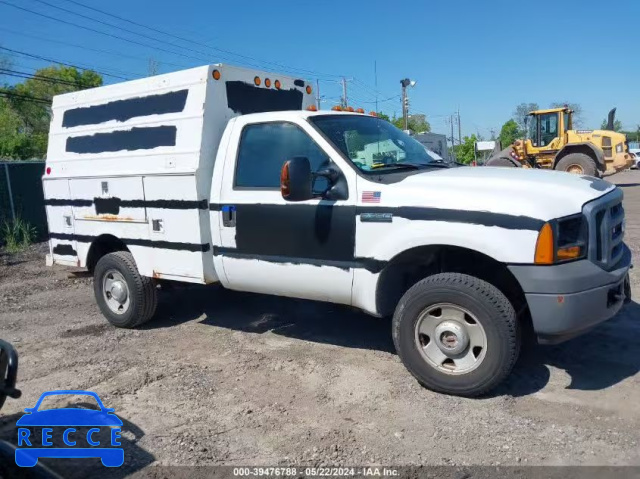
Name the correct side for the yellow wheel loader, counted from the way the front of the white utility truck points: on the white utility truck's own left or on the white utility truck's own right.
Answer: on the white utility truck's own left

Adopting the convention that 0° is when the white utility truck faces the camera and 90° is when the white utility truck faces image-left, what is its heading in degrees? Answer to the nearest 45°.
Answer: approximately 315°

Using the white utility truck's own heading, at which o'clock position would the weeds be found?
The weeds is roughly at 6 o'clock from the white utility truck.

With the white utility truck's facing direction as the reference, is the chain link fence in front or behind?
behind
